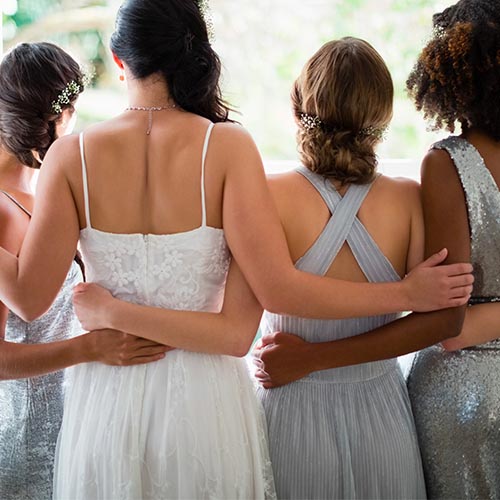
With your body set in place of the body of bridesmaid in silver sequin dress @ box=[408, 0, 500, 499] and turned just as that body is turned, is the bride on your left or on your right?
on your left

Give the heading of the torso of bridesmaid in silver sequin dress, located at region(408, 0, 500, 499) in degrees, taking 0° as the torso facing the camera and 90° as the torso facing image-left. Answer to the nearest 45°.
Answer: approximately 180°

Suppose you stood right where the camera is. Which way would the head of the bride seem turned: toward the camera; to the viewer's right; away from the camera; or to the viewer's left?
away from the camera

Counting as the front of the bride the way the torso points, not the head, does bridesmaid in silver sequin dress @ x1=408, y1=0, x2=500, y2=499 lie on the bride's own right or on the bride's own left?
on the bride's own right

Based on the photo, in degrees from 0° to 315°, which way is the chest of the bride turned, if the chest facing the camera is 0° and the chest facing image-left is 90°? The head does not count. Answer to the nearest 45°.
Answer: approximately 180°

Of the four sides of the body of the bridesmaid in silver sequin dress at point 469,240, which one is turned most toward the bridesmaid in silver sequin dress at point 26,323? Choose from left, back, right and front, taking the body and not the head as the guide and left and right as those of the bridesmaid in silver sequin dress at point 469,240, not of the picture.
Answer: left

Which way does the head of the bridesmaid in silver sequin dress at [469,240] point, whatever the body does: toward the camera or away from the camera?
away from the camera

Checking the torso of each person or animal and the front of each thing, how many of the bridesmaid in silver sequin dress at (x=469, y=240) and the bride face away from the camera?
2

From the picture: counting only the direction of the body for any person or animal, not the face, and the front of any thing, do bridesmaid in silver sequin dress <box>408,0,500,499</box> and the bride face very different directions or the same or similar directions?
same or similar directions
